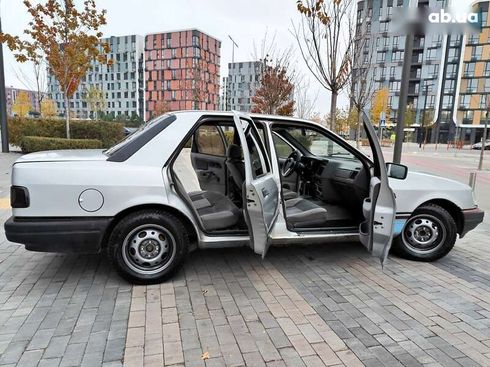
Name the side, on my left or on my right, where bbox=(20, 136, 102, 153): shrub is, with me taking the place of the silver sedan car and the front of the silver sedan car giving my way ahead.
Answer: on my left

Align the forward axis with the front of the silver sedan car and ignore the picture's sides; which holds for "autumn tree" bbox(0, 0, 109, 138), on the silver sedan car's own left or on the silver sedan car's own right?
on the silver sedan car's own left

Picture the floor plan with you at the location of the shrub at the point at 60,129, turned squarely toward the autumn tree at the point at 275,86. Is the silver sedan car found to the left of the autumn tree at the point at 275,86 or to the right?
right

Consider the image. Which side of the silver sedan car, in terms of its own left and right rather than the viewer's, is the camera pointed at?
right

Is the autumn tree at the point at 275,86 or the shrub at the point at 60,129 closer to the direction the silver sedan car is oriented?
the autumn tree

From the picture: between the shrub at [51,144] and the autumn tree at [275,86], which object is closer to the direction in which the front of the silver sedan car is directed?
the autumn tree
